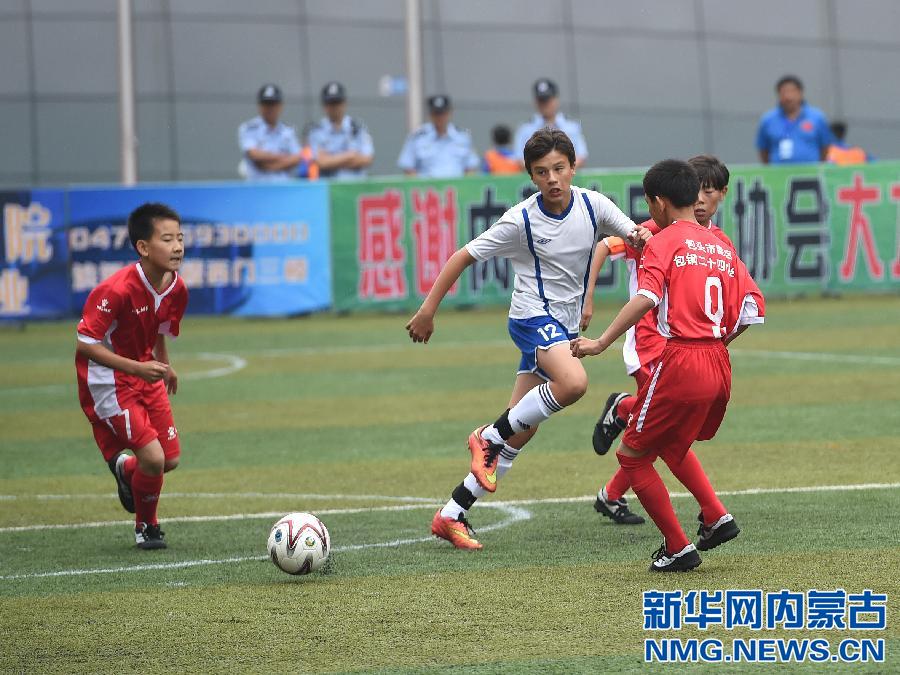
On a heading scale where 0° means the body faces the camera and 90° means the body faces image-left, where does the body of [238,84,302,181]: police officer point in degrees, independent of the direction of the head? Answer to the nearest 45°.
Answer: approximately 0°

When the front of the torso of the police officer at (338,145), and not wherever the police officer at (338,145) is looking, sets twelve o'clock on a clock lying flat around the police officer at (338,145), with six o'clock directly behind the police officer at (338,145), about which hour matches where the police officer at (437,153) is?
the police officer at (437,153) is roughly at 9 o'clock from the police officer at (338,145).

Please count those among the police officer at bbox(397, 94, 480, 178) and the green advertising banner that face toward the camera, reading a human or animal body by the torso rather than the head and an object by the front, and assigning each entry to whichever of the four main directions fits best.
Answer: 2

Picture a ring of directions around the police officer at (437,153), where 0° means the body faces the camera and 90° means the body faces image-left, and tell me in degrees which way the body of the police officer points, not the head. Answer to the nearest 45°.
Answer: approximately 0°

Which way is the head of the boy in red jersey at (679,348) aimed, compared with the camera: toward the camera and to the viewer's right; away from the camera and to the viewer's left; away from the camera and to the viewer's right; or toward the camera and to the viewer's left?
away from the camera and to the viewer's left

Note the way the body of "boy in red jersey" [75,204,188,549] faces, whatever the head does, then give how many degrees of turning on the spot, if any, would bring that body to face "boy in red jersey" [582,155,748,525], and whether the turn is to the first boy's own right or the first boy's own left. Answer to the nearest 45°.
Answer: approximately 45° to the first boy's own left
